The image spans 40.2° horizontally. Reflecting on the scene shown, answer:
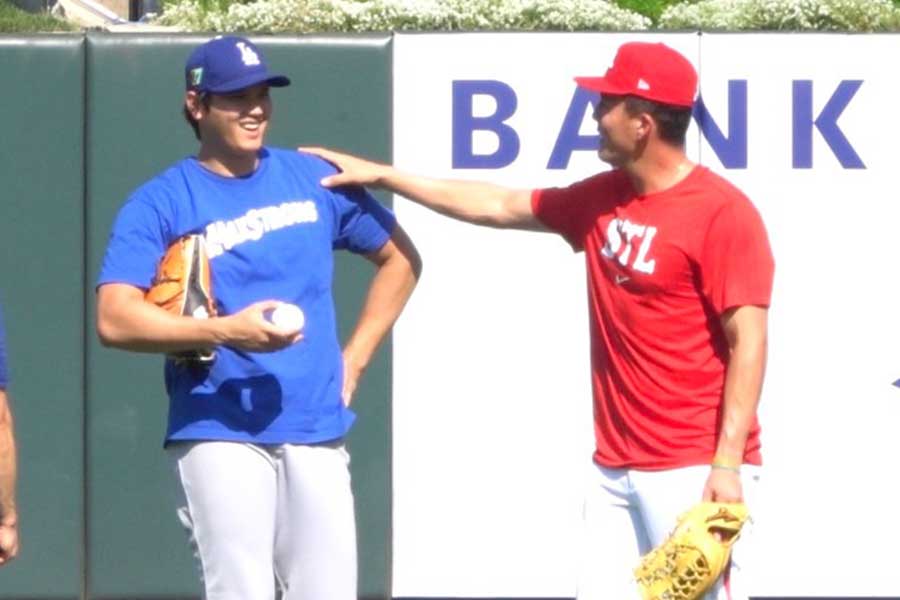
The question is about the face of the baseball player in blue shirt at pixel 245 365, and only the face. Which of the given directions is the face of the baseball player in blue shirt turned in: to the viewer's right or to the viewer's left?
to the viewer's right

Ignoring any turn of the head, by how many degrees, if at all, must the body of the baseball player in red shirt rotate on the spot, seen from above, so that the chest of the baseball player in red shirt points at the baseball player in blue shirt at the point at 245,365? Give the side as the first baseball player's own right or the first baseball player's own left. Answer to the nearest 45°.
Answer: approximately 45° to the first baseball player's own right

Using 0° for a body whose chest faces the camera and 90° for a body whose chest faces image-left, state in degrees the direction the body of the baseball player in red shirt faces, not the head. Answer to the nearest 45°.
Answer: approximately 45°
